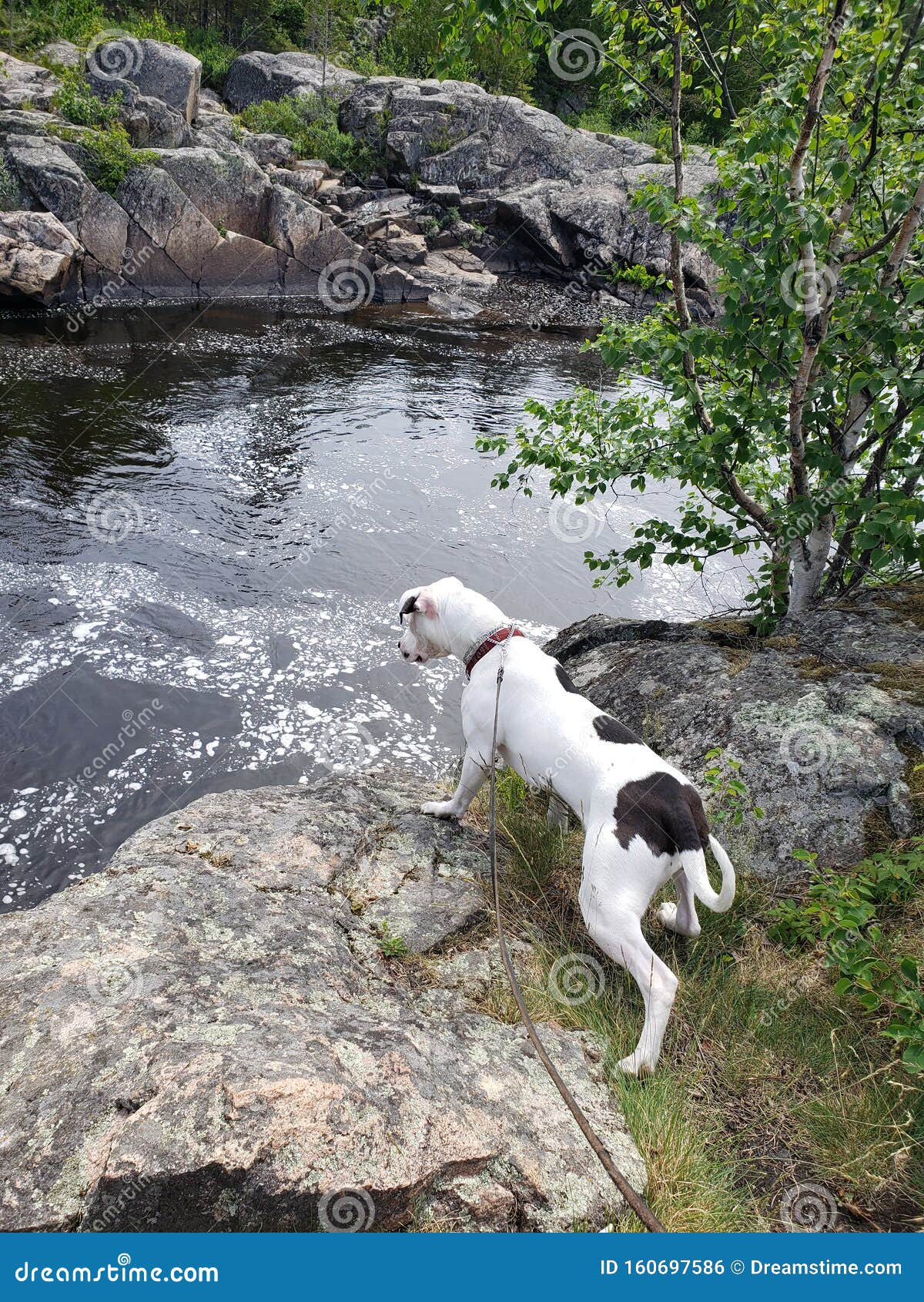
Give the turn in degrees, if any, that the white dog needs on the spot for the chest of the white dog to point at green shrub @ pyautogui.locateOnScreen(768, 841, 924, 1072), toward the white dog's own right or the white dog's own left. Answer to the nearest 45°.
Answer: approximately 180°

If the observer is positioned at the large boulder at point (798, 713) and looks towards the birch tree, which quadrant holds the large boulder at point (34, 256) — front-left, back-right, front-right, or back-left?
front-left

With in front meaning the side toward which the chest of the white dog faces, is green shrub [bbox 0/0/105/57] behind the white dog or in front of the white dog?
in front

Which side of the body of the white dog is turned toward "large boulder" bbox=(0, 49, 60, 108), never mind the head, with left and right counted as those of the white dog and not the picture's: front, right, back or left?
front

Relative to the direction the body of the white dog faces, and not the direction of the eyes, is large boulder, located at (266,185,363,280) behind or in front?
in front

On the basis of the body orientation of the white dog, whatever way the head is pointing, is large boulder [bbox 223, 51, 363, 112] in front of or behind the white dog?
in front

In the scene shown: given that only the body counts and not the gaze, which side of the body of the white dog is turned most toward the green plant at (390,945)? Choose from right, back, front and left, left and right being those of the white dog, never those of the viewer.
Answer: left

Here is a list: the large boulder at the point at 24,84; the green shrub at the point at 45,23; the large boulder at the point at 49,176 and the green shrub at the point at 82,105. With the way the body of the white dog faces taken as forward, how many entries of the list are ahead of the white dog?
4

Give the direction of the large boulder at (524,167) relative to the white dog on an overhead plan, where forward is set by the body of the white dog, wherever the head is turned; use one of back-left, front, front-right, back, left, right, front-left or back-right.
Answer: front-right

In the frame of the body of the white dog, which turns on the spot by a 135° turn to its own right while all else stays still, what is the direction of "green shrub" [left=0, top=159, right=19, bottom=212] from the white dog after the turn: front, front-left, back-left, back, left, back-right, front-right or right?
back-left

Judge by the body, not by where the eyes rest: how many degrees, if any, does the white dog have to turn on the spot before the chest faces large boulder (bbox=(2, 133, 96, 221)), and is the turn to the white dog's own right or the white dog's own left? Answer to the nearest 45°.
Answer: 0° — it already faces it

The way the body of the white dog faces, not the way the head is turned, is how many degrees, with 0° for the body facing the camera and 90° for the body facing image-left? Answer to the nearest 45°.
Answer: approximately 135°

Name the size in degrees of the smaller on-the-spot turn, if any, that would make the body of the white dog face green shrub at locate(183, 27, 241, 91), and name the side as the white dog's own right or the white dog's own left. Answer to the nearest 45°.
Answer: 0° — it already faces it
